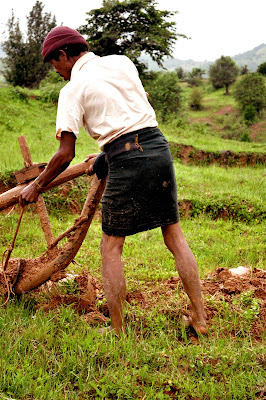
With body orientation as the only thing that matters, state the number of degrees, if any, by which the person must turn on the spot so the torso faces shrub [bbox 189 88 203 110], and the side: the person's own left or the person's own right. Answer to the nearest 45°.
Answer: approximately 45° to the person's own right

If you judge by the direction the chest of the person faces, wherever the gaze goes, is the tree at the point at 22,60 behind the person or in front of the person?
in front

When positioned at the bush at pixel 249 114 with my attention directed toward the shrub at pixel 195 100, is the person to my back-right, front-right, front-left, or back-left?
back-left

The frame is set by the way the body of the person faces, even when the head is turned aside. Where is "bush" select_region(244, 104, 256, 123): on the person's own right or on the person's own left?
on the person's own right

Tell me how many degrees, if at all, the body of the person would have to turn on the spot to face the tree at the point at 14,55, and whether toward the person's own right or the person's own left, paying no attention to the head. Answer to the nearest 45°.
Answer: approximately 45° to the person's own right

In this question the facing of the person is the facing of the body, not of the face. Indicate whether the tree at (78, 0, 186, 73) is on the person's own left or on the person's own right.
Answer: on the person's own right

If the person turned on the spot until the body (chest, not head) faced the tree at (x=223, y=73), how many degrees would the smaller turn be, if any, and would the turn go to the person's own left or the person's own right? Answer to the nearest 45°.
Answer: approximately 45° to the person's own right

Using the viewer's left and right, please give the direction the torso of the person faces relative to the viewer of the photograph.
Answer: facing away from the viewer and to the left of the viewer

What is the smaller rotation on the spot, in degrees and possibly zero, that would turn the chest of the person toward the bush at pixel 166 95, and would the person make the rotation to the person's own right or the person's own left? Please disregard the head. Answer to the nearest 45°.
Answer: approximately 45° to the person's own right
